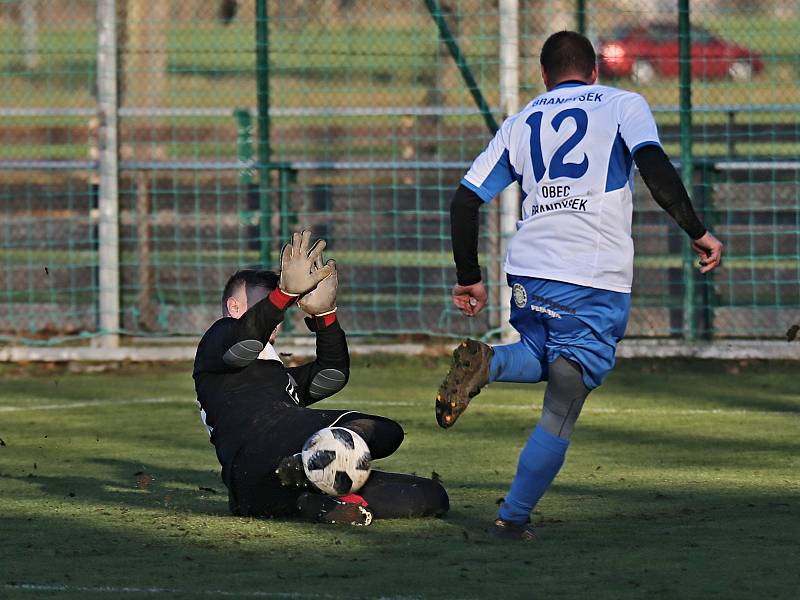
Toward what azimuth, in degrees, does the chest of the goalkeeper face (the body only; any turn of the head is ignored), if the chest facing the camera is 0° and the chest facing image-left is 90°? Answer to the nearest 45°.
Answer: approximately 315°

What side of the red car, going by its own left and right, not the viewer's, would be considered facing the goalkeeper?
right

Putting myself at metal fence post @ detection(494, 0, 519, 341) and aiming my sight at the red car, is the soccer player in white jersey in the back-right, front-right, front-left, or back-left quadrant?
back-right

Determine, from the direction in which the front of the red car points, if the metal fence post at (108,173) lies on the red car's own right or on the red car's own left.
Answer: on the red car's own right

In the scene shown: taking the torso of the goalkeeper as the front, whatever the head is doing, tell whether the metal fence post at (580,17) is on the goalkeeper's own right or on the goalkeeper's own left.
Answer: on the goalkeeper's own left

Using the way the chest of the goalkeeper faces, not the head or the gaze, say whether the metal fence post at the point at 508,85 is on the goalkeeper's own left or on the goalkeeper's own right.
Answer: on the goalkeeper's own left

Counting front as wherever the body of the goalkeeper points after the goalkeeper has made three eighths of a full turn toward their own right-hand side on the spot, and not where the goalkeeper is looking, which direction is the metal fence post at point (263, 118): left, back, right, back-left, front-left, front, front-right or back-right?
right
